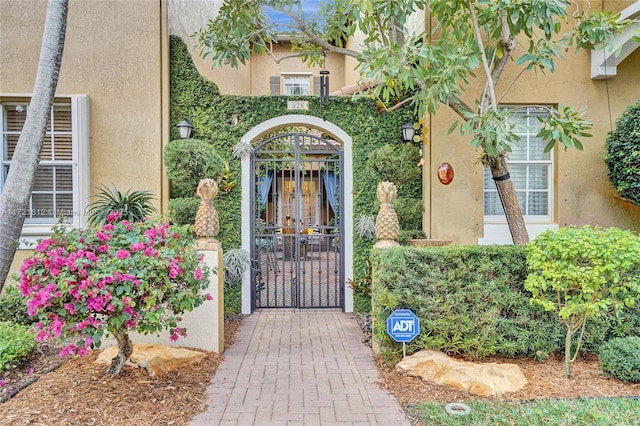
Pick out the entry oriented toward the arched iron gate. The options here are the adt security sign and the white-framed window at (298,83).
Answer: the white-framed window

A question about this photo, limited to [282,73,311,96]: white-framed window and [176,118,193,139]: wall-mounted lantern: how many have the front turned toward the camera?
2

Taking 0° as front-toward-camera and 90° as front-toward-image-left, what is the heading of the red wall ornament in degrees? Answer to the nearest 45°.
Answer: approximately 0°

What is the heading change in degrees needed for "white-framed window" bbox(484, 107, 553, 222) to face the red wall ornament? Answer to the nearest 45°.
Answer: approximately 45° to its right

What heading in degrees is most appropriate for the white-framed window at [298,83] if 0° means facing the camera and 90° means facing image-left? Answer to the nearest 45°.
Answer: approximately 0°
